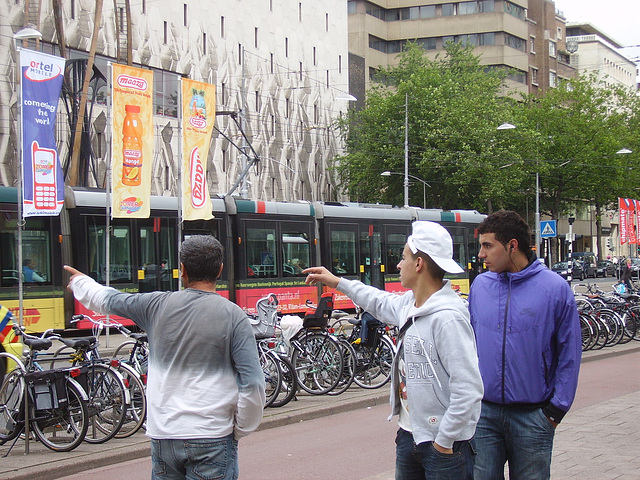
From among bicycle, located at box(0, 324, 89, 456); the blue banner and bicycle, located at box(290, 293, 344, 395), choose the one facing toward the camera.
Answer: the blue banner

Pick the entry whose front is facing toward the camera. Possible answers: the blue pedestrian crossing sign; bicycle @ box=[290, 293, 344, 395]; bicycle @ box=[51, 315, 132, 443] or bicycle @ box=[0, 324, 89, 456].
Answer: the blue pedestrian crossing sign

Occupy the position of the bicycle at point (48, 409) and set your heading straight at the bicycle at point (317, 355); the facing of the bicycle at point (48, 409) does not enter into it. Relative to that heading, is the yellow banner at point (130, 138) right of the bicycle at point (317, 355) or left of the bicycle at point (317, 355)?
left

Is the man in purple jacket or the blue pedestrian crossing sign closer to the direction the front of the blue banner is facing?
the man in purple jacket

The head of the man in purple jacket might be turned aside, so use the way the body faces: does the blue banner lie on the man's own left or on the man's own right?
on the man's own right

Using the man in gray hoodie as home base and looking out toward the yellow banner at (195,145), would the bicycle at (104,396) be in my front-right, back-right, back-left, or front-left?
front-left

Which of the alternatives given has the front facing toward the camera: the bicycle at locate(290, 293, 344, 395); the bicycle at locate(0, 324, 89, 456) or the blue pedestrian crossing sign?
the blue pedestrian crossing sign

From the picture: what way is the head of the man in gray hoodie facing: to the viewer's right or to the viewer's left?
to the viewer's left

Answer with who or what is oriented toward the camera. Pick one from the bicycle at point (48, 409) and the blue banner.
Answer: the blue banner

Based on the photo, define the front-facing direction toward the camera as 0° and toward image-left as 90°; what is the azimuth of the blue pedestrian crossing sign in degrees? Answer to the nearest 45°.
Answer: approximately 0°

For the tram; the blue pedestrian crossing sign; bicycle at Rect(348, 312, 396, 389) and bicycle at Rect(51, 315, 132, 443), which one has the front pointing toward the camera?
the blue pedestrian crossing sign

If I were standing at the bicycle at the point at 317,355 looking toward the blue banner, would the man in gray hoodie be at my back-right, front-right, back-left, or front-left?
back-left

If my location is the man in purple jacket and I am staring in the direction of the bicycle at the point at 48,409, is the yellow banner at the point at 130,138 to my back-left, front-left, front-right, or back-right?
front-right

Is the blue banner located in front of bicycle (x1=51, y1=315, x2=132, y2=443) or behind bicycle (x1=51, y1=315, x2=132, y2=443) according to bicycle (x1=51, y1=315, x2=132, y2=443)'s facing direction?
in front

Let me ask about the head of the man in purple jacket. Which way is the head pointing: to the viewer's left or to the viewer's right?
to the viewer's left

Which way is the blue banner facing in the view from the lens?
facing the viewer
